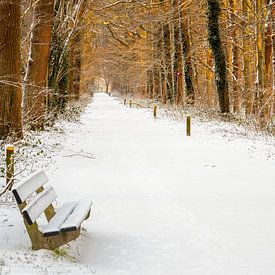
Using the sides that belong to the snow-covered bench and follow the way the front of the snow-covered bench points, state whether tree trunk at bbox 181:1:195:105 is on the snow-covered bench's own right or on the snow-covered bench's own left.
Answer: on the snow-covered bench's own left

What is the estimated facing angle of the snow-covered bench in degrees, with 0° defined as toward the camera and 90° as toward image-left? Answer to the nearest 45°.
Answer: approximately 315°

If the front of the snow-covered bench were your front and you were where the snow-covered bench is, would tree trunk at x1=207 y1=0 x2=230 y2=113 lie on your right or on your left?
on your left

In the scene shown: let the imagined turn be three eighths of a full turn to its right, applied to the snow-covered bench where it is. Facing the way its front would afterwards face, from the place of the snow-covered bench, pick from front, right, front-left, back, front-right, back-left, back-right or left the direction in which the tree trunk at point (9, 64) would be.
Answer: right

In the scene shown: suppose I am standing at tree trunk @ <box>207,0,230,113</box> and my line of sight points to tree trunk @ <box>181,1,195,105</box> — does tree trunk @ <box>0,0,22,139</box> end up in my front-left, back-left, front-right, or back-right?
back-left

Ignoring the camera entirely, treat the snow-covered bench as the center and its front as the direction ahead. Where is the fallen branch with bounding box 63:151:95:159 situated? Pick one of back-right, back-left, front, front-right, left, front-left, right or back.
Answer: back-left

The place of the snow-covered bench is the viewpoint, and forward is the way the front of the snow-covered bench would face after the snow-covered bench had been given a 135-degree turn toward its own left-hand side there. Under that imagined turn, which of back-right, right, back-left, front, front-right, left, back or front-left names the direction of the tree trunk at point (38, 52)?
front
